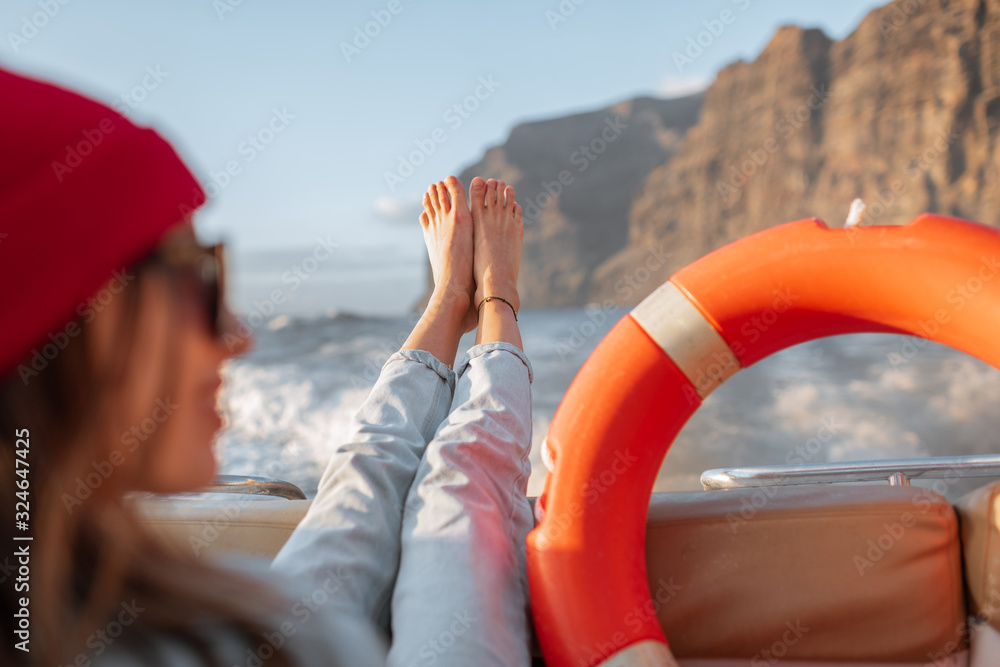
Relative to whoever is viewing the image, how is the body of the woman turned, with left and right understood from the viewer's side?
facing away from the viewer and to the right of the viewer
